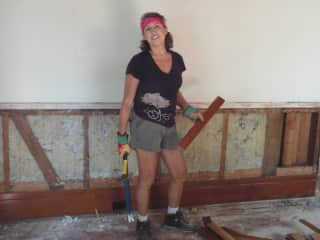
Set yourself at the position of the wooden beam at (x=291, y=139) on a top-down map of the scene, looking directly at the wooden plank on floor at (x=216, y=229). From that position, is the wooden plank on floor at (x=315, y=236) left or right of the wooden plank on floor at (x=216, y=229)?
left

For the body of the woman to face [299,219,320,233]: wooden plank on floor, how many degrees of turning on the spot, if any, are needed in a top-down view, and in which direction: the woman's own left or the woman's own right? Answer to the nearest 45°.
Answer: approximately 45° to the woman's own left

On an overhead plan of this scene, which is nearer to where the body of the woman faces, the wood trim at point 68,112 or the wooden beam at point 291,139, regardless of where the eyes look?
the wooden beam

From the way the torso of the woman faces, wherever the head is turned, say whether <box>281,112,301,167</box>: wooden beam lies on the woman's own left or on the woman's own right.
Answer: on the woman's own left

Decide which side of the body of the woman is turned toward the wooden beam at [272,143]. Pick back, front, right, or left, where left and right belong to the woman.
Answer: left

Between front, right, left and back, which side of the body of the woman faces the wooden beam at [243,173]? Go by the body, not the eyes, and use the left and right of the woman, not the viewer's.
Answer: left

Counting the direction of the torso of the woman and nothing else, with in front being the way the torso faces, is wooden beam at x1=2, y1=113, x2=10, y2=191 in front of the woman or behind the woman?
behind

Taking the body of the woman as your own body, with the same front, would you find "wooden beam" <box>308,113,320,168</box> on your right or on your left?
on your left

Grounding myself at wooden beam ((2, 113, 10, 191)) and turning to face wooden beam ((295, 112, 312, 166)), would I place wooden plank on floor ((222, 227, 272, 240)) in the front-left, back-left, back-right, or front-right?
front-right

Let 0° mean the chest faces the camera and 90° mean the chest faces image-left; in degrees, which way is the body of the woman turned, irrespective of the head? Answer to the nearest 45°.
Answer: approximately 315°

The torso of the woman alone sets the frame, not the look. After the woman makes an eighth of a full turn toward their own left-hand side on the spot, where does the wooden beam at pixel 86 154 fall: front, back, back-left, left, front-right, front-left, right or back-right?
back-left
